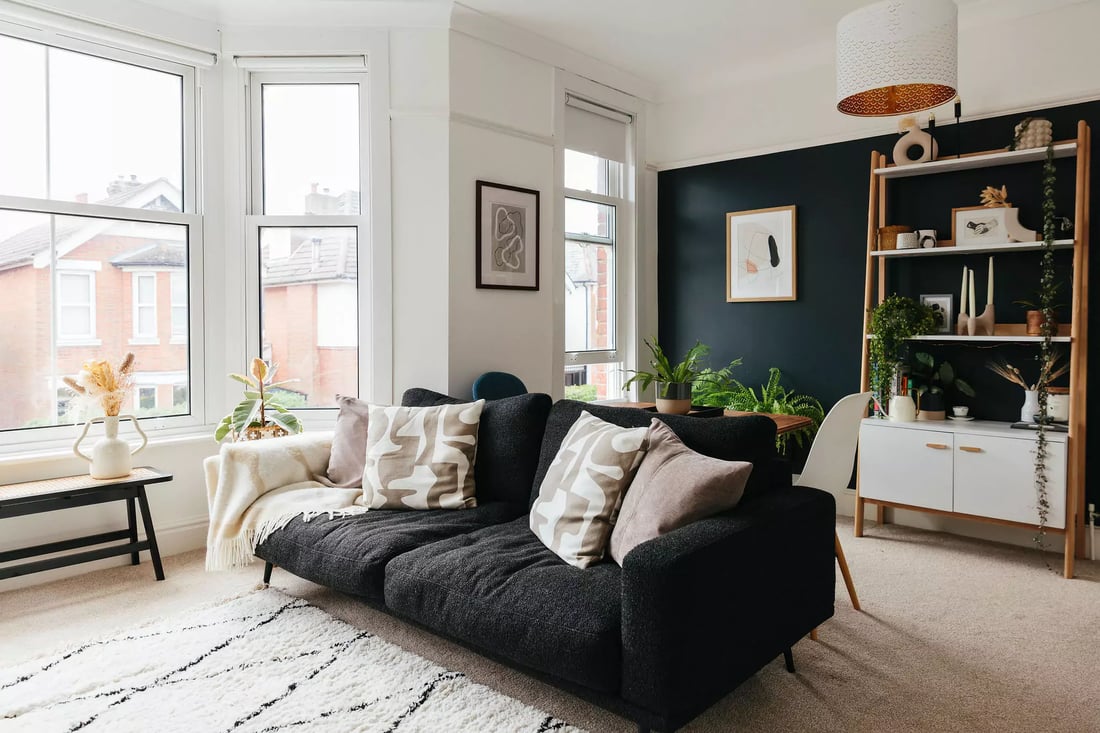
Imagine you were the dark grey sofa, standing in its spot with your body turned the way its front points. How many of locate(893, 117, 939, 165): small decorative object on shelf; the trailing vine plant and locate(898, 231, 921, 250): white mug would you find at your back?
3

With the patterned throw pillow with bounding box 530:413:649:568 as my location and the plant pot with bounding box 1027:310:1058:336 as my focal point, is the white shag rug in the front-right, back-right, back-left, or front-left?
back-left

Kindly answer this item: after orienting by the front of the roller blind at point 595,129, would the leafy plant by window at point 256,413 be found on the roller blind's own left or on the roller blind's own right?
on the roller blind's own right

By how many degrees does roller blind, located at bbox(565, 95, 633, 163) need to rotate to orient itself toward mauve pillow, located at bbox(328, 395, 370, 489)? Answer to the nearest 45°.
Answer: approximately 90° to its right

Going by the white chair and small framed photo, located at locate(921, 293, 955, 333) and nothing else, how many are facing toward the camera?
1

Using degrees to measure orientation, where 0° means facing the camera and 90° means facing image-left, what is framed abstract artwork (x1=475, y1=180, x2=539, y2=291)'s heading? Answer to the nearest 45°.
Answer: approximately 315°

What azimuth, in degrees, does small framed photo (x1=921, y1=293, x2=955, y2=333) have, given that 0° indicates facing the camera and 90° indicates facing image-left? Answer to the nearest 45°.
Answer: approximately 0°

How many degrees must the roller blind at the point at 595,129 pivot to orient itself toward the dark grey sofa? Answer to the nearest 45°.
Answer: approximately 45° to its right

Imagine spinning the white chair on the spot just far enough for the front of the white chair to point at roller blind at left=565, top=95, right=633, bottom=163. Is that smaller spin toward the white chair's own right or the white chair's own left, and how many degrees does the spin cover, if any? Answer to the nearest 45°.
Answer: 0° — it already faces it

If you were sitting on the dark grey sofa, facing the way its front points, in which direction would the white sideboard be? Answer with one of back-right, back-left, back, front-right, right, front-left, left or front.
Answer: back

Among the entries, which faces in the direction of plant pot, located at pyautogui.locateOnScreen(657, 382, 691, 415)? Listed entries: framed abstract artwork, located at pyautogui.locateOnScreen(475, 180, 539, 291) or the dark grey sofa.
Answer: the framed abstract artwork

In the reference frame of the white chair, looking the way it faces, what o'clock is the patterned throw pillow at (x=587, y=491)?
The patterned throw pillow is roughly at 9 o'clock from the white chair.
